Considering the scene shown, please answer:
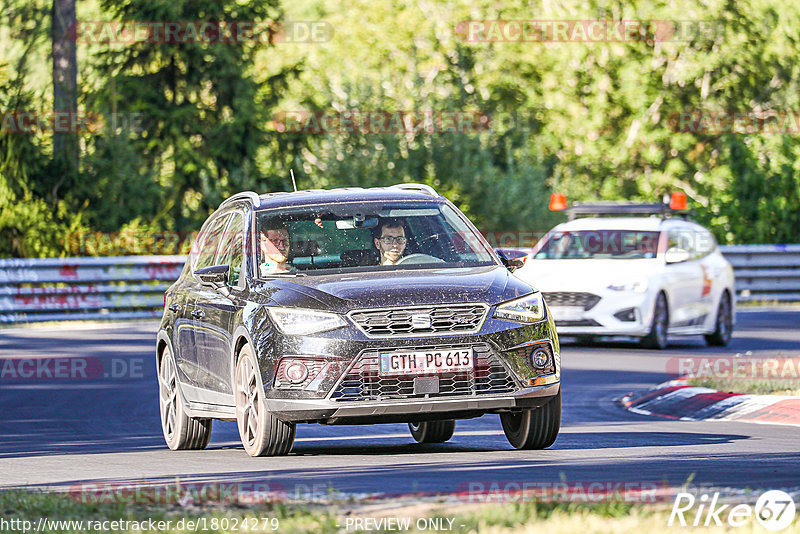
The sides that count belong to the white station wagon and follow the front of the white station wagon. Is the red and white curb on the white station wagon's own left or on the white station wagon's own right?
on the white station wagon's own left

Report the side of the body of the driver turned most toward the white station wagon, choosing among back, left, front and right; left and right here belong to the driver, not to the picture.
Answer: back

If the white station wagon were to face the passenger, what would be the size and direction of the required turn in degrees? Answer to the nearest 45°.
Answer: approximately 45° to its left

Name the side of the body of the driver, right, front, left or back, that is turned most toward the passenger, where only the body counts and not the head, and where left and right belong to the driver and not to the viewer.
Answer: right

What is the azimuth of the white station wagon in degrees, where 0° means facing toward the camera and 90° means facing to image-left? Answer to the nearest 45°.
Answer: approximately 45°

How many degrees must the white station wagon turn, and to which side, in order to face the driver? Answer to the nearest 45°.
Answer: approximately 45° to its left

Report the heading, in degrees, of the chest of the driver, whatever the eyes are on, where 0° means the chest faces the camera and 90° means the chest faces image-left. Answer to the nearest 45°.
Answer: approximately 0°
